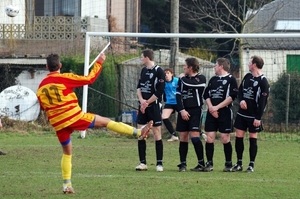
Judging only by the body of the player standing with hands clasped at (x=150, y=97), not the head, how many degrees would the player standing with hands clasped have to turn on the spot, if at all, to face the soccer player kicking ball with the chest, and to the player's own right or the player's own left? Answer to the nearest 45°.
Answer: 0° — they already face them

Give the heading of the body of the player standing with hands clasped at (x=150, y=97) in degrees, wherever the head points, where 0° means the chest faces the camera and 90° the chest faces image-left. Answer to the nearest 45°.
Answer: approximately 45°

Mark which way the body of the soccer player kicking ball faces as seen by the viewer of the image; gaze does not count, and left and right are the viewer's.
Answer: facing away from the viewer and to the right of the viewer

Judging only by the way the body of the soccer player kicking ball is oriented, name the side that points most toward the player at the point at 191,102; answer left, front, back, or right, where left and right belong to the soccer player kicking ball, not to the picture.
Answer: front

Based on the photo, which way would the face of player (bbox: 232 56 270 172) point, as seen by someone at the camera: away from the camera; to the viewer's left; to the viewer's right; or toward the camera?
to the viewer's left

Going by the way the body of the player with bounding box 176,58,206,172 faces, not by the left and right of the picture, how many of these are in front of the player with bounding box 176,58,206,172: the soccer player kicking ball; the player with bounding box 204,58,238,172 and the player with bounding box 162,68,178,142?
1

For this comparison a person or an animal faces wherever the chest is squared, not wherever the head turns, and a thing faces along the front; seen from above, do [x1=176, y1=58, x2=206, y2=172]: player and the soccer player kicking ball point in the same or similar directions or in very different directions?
very different directions

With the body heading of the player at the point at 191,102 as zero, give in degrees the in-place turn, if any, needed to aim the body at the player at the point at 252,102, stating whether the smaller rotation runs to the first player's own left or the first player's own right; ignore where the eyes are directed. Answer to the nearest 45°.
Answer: approximately 135° to the first player's own left

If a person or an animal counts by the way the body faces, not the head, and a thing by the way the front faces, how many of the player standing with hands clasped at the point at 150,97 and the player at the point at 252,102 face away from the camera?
0

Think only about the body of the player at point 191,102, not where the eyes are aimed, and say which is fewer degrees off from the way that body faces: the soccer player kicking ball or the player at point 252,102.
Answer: the soccer player kicking ball

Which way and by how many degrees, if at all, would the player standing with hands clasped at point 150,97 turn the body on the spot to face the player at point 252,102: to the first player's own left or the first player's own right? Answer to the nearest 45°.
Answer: approximately 135° to the first player's own left
